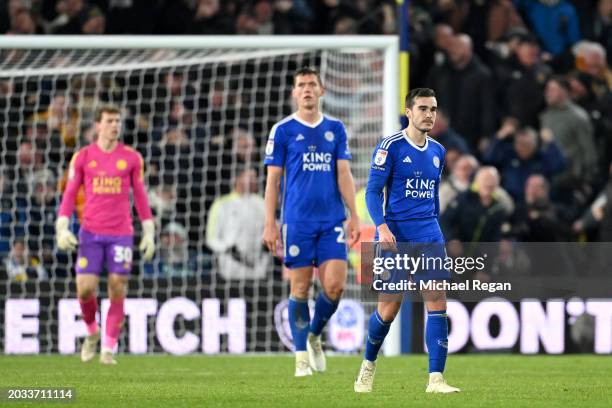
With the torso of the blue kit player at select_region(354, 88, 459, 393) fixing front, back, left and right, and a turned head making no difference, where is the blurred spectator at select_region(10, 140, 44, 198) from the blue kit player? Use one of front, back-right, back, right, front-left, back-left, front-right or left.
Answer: back

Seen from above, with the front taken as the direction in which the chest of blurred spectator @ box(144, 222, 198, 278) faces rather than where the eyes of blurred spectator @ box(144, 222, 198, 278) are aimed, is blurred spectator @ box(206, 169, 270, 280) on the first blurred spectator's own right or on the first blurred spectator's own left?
on the first blurred spectator's own left

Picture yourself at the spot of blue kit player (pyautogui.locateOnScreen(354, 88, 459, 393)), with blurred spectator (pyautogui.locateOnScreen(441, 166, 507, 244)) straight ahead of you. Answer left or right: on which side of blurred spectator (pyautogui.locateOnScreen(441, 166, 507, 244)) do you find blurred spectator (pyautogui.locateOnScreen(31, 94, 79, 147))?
left

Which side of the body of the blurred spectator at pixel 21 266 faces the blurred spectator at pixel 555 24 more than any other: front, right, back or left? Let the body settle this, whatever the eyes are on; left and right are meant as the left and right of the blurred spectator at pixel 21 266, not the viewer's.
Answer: left
